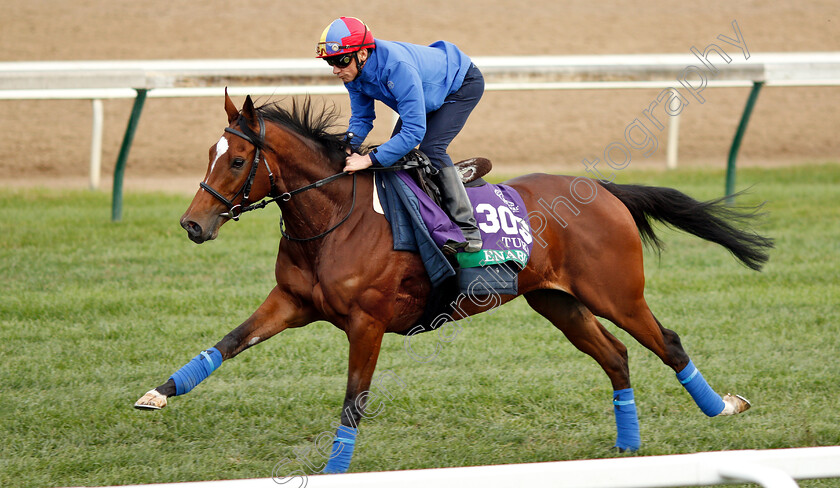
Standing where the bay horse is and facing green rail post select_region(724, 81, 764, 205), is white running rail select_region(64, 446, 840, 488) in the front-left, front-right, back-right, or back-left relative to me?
back-right

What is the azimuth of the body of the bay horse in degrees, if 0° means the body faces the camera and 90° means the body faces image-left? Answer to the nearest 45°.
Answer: approximately 90°

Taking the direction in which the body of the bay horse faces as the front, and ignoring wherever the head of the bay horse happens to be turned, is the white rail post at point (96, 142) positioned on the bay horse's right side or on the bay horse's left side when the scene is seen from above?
on the bay horse's right side

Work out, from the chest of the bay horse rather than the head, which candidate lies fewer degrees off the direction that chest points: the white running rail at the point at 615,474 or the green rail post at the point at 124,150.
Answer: the green rail post

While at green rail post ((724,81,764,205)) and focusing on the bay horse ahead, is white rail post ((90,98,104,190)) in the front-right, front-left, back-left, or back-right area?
front-right

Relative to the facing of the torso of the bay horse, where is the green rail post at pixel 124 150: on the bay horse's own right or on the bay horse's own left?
on the bay horse's own right

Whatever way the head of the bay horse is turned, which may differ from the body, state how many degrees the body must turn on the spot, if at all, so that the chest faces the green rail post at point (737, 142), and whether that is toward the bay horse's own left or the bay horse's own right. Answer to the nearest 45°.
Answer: approximately 135° to the bay horse's own right
